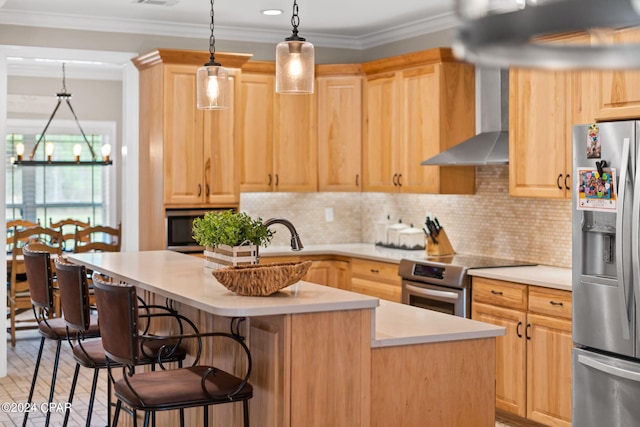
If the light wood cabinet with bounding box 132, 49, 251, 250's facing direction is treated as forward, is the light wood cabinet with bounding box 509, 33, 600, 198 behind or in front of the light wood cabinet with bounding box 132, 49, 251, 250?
in front

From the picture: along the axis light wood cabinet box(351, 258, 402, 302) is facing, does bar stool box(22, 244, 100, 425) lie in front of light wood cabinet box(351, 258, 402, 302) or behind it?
in front

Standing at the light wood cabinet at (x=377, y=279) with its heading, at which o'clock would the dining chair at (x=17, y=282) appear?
The dining chair is roughly at 2 o'clock from the light wood cabinet.

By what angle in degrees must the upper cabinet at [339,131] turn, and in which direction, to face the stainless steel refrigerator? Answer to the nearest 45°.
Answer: approximately 45° to its left

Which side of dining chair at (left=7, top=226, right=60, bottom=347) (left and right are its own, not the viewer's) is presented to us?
back

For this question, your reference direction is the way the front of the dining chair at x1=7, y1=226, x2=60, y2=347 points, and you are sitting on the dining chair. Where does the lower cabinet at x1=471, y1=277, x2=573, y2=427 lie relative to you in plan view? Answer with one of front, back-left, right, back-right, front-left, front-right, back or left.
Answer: back-right

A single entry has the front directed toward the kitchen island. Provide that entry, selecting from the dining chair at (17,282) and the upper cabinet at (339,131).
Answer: the upper cabinet

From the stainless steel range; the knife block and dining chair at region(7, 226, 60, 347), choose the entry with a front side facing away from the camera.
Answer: the dining chair

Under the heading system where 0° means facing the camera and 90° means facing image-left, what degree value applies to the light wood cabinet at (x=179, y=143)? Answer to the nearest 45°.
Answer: approximately 315°

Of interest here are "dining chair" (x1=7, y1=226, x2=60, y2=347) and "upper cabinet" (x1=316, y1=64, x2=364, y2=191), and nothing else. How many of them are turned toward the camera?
1

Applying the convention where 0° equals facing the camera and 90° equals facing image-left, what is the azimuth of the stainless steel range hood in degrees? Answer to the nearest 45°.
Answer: approximately 45°

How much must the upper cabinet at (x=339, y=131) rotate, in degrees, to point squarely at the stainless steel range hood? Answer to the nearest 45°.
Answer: approximately 45° to its left

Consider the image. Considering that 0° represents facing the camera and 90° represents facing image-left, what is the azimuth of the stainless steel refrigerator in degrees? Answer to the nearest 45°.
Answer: approximately 45°
